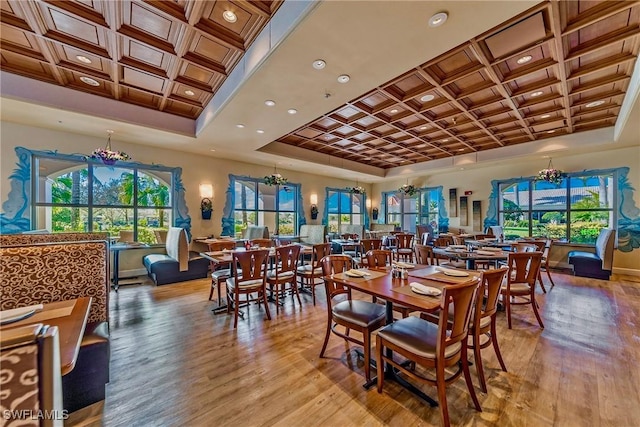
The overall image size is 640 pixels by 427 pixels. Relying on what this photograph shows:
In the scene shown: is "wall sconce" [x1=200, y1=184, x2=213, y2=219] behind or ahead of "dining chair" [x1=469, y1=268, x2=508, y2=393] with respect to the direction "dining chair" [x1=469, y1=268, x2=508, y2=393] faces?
ahead

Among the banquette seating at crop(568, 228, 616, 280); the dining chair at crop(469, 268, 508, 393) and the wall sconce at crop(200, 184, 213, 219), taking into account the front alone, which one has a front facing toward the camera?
the wall sconce

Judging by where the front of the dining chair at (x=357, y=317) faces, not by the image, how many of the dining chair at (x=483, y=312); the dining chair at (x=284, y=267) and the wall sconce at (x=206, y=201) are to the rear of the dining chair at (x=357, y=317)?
2

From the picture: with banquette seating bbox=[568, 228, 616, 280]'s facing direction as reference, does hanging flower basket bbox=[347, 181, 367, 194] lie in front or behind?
in front

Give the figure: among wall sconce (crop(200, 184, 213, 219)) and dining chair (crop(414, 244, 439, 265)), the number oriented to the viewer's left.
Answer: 0

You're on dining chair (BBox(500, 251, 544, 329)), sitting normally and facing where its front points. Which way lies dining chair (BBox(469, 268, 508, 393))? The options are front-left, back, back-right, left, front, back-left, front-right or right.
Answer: back-left

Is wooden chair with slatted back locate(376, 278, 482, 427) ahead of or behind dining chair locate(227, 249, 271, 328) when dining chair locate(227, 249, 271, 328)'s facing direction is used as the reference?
behind

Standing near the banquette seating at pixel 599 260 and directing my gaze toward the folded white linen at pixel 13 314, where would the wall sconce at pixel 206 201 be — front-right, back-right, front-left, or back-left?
front-right

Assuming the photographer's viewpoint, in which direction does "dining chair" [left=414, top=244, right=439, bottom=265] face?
facing the viewer and to the right of the viewer

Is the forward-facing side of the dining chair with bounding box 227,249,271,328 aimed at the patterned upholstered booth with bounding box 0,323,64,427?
no

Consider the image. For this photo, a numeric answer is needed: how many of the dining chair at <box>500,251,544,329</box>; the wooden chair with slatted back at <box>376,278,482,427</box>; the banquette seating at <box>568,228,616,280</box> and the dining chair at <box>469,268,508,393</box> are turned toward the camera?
0

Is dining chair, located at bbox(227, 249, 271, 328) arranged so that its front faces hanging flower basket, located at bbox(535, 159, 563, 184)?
no

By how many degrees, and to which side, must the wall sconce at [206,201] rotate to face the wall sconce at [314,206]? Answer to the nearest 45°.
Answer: approximately 90° to its left

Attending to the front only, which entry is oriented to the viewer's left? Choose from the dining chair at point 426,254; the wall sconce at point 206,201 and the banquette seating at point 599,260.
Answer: the banquette seating

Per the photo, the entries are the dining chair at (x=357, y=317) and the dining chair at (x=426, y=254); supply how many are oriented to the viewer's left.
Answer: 0

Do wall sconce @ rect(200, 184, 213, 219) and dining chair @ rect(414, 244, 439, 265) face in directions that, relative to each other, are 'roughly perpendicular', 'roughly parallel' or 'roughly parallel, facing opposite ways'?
roughly parallel

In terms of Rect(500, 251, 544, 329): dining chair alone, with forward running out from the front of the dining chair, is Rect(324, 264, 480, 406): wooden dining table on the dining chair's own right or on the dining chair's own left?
on the dining chair's own left

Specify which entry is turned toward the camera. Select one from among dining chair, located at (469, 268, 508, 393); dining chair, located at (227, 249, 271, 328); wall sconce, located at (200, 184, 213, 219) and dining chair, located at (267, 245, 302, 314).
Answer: the wall sconce

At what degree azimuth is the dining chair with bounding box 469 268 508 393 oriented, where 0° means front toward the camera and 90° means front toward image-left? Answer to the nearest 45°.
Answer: approximately 135°

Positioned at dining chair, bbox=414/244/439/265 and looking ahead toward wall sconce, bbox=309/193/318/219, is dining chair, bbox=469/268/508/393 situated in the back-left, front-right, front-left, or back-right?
back-left

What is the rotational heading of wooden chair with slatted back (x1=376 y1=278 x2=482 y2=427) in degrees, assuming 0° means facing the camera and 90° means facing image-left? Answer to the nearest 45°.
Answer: approximately 135°

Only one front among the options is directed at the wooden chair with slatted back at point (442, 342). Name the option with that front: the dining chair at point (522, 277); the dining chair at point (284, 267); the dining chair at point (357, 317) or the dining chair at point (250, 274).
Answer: the dining chair at point (357, 317)
